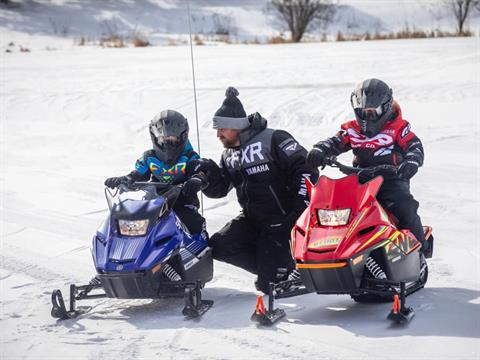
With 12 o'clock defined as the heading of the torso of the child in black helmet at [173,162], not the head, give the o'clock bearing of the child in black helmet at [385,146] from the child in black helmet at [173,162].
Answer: the child in black helmet at [385,146] is roughly at 8 o'clock from the child in black helmet at [173,162].

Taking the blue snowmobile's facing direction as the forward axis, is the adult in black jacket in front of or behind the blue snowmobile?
behind

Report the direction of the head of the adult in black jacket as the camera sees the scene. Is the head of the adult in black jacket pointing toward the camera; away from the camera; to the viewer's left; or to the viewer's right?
to the viewer's left

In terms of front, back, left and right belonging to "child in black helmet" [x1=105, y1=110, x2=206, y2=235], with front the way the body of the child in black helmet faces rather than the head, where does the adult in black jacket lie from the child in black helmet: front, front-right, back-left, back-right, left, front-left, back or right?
left

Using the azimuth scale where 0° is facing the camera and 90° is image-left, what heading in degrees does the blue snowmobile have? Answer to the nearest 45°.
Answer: approximately 45°

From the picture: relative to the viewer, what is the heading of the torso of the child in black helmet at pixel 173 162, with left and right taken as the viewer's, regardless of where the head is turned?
facing the viewer

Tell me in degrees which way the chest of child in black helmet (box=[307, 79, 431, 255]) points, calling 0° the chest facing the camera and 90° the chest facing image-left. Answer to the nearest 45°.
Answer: approximately 45°

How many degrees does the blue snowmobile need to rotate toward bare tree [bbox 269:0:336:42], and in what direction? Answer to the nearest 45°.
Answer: approximately 135° to its right

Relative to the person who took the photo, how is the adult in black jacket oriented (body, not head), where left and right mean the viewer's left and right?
facing the viewer and to the left of the viewer

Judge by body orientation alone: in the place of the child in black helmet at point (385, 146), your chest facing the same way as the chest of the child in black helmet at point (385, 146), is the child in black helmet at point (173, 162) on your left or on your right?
on your right

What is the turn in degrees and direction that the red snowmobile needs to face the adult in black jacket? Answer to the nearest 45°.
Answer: approximately 90° to its right

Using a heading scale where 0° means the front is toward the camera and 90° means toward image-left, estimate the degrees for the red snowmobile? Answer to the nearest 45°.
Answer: approximately 45°

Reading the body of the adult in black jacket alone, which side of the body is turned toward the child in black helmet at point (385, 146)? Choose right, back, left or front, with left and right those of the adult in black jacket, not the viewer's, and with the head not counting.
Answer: left

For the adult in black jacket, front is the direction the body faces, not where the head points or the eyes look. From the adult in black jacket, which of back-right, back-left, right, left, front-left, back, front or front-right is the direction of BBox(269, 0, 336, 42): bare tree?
back-right

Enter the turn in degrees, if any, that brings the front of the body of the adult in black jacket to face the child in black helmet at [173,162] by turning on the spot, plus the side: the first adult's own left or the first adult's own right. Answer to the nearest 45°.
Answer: approximately 45° to the first adult's own right
